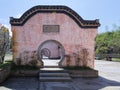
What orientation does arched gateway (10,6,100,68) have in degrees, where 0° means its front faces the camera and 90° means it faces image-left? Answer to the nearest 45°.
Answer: approximately 0°
